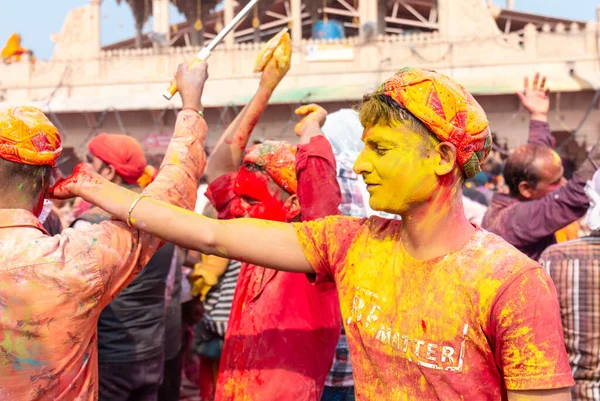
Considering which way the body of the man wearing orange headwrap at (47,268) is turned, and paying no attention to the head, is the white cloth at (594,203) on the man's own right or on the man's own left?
on the man's own right

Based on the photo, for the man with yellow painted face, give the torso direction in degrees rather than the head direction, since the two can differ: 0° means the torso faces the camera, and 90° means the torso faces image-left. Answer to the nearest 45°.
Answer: approximately 45°

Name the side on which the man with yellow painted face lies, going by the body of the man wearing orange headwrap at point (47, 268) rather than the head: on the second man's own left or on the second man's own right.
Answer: on the second man's own right

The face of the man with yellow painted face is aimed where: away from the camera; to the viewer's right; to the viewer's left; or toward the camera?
to the viewer's left

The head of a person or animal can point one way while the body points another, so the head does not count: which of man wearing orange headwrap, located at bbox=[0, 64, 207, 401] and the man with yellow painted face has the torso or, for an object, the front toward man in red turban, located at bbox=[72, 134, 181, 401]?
the man wearing orange headwrap

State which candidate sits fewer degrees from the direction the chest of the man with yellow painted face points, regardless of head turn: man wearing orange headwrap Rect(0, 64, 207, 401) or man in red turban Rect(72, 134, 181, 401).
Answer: the man wearing orange headwrap

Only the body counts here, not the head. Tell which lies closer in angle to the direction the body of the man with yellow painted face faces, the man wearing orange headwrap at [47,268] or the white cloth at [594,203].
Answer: the man wearing orange headwrap

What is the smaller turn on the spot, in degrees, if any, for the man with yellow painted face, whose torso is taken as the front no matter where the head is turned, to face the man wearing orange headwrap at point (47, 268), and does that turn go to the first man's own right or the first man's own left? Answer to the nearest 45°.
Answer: approximately 45° to the first man's own right

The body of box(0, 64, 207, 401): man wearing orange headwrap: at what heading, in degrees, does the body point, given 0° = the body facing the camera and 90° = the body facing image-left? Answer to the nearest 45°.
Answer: approximately 180°
